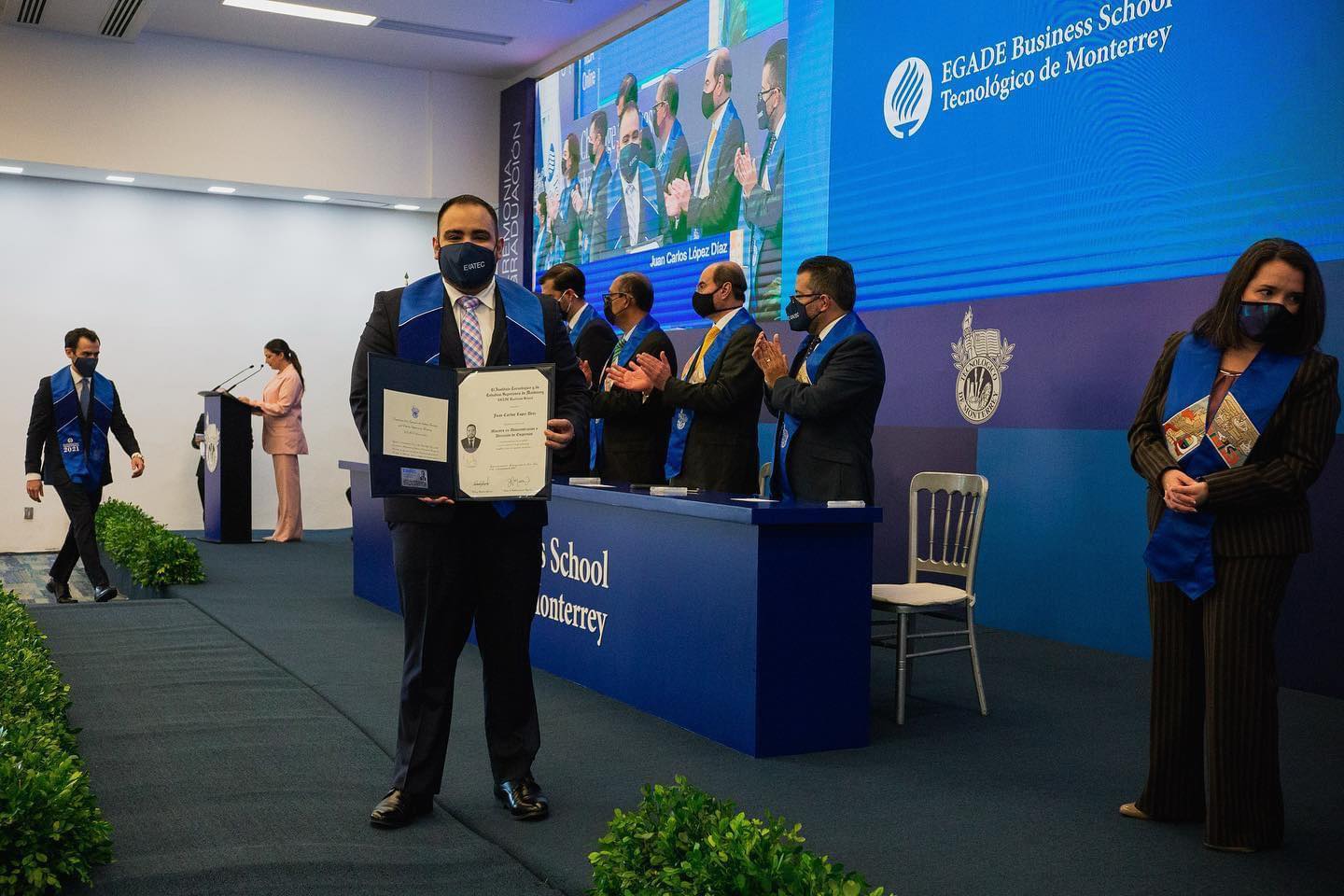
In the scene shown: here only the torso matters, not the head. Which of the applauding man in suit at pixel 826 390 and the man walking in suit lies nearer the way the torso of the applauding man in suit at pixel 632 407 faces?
the man walking in suit

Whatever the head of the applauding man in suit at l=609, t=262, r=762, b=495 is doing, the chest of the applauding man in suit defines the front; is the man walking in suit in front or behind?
in front

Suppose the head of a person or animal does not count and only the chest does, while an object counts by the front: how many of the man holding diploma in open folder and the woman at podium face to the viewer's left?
1

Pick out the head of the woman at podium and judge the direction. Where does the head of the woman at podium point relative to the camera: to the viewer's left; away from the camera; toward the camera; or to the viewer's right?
to the viewer's left

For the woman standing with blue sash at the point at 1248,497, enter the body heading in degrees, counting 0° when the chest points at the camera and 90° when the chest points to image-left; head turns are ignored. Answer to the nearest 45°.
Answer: approximately 45°

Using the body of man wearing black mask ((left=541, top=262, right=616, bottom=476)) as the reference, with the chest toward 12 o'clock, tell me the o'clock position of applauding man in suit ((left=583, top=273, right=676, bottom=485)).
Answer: The applauding man in suit is roughly at 8 o'clock from the man wearing black mask.

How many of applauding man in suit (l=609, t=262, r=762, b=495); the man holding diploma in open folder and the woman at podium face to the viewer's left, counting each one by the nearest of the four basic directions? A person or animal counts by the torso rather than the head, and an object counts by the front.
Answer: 2

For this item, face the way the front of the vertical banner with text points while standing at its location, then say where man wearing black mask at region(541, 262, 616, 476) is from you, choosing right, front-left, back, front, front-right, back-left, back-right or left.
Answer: front-left

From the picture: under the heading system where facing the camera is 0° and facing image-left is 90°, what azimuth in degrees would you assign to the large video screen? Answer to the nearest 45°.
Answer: approximately 45°

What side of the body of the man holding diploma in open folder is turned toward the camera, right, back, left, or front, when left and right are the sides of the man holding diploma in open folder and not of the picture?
front

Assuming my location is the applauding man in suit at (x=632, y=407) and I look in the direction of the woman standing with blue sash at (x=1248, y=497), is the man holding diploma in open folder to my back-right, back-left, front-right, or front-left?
front-right

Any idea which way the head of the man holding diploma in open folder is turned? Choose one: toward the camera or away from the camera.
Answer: toward the camera

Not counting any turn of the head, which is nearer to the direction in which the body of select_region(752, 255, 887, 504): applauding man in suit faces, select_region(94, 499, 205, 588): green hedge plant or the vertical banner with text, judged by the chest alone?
the green hedge plant

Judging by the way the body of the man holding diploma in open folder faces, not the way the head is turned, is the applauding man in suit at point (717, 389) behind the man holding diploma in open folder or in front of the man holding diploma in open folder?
behind

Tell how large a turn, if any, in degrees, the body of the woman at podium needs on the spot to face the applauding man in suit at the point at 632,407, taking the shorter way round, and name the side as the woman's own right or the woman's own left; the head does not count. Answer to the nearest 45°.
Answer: approximately 90° to the woman's own left

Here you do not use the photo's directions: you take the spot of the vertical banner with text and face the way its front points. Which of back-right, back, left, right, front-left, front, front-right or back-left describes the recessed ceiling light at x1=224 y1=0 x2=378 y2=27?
front

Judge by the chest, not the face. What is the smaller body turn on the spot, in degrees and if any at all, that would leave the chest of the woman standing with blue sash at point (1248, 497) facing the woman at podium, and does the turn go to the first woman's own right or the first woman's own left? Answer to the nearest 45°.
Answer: approximately 90° to the first woman's own right

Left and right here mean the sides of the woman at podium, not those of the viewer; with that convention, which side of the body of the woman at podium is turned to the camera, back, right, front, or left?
left

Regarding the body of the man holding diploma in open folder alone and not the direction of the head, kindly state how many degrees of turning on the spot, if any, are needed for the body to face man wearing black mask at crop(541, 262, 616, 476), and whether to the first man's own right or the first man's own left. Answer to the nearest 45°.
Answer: approximately 180°

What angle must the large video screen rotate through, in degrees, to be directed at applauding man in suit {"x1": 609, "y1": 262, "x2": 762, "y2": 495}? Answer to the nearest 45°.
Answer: approximately 45° to its left
